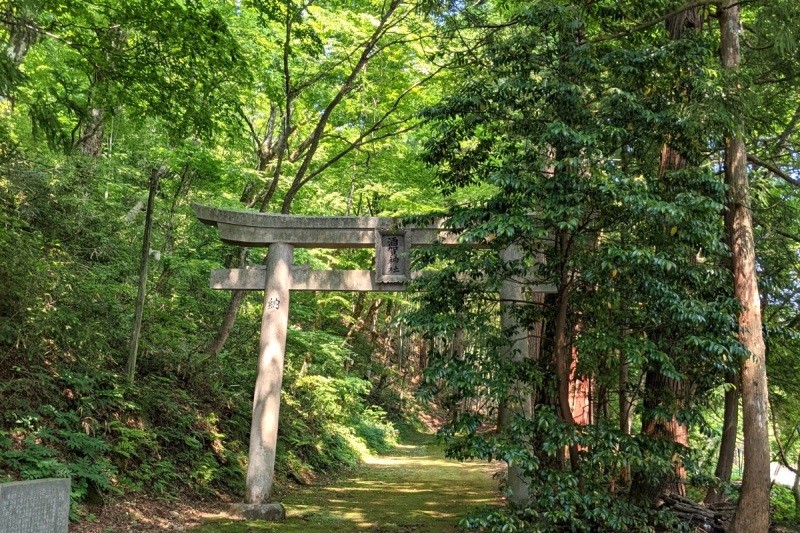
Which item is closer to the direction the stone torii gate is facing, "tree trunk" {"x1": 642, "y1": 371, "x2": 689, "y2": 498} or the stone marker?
the stone marker

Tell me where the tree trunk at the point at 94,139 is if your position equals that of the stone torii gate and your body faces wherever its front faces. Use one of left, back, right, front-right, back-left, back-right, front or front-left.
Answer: back-right

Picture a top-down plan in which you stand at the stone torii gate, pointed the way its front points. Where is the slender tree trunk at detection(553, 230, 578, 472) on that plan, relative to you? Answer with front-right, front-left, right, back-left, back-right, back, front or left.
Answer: front-left

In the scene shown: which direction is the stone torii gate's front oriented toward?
toward the camera

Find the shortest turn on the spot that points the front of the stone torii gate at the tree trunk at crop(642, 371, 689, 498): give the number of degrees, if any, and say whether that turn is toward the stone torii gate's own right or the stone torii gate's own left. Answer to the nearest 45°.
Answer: approximately 45° to the stone torii gate's own left

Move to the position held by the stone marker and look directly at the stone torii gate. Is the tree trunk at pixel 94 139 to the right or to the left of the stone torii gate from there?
left

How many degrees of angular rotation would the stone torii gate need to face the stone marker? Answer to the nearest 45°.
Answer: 0° — it already faces it

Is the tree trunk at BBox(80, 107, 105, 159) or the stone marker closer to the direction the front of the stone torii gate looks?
the stone marker
